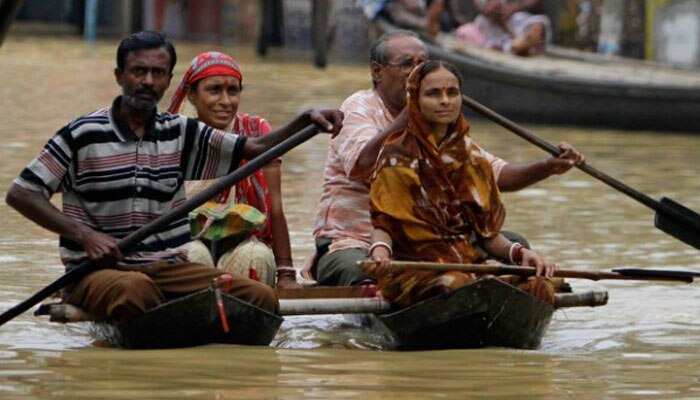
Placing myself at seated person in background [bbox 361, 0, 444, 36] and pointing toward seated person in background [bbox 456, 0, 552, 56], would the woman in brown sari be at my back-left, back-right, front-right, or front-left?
front-right

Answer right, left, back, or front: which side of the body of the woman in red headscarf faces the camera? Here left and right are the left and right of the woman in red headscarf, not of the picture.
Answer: front

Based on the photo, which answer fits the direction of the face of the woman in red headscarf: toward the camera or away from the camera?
toward the camera

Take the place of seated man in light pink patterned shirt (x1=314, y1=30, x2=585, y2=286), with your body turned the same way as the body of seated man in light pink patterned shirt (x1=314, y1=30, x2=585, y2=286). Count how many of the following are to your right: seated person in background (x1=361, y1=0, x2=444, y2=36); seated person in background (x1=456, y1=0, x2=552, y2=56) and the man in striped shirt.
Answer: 1

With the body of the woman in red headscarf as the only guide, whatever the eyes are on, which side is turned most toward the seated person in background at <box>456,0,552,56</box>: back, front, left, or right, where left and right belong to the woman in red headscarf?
back

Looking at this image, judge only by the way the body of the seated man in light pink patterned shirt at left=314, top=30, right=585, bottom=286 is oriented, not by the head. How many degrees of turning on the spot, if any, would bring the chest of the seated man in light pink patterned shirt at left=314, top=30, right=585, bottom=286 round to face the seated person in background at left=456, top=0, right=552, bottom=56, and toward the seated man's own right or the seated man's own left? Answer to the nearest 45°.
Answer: approximately 135° to the seated man's own left

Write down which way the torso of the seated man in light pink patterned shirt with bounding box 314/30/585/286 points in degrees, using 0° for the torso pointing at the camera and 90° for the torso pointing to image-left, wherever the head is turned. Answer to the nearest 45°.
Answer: approximately 315°

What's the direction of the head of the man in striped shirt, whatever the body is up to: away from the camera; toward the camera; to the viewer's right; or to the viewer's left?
toward the camera

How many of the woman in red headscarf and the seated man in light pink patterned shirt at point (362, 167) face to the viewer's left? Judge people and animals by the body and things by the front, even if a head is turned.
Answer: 0
